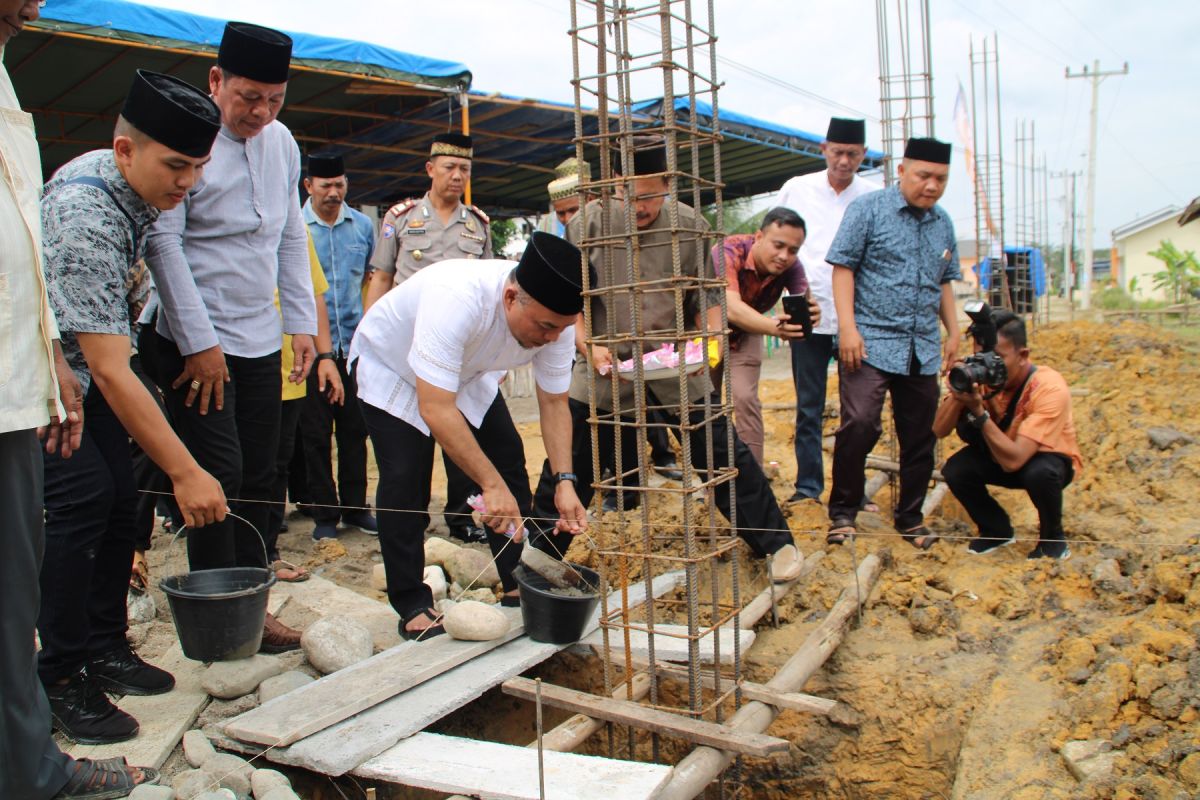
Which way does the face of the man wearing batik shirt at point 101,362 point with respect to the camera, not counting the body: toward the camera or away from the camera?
toward the camera

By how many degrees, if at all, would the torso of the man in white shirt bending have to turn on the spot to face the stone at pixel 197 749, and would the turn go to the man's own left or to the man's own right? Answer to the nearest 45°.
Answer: approximately 90° to the man's own right

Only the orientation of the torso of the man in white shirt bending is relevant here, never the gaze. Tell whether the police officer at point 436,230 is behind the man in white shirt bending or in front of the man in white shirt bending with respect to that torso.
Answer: behind

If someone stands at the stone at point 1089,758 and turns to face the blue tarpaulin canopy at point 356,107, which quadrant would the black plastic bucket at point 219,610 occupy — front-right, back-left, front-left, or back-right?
front-left

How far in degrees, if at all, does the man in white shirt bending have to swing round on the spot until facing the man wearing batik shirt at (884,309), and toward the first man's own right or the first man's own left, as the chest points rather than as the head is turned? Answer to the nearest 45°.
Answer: approximately 90° to the first man's own left

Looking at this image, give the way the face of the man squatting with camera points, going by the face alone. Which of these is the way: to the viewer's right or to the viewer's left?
to the viewer's left

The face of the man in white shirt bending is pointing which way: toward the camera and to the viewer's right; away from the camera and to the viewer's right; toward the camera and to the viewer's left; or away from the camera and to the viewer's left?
toward the camera and to the viewer's right

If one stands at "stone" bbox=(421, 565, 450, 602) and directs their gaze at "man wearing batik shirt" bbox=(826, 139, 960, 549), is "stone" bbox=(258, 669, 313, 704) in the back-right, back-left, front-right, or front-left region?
back-right

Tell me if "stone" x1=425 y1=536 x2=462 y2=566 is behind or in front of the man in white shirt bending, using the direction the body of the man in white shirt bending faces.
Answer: behind

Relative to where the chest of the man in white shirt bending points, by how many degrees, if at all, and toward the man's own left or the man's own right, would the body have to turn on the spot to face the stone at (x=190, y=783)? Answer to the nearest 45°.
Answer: approximately 90° to the man's own right

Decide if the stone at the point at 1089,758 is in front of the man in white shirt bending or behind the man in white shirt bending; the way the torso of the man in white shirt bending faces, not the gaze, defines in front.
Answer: in front

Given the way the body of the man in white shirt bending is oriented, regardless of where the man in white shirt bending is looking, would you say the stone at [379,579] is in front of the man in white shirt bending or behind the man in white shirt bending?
behind

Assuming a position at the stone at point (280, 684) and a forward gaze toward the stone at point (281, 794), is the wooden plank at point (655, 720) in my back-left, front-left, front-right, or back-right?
front-left
